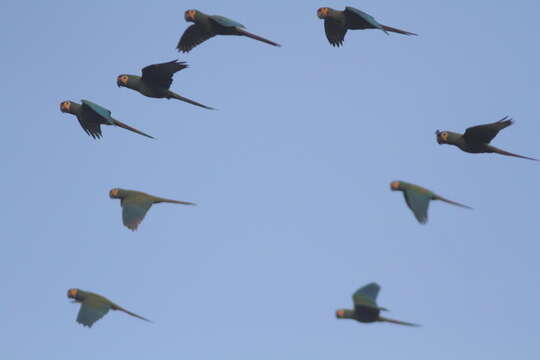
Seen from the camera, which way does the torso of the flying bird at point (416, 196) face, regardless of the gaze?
to the viewer's left

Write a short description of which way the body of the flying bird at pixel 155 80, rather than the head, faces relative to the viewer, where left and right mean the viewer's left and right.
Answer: facing to the left of the viewer

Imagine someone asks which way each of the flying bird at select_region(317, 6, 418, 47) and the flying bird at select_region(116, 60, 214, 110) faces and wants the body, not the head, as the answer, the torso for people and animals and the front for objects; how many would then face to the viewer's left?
2

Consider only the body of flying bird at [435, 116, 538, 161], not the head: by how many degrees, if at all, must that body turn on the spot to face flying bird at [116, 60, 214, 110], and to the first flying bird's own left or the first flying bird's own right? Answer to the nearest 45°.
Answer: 0° — it already faces it

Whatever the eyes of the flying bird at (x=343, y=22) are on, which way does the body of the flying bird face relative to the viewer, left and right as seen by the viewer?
facing to the left of the viewer

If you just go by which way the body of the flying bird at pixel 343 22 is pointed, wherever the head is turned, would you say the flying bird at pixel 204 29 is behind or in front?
in front

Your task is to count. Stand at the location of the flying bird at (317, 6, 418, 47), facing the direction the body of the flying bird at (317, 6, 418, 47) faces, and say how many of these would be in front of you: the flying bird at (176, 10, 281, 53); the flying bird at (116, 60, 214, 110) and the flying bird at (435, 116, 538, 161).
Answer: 2

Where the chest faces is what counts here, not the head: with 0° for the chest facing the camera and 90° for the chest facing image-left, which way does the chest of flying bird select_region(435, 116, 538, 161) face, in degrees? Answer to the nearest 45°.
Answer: approximately 90°

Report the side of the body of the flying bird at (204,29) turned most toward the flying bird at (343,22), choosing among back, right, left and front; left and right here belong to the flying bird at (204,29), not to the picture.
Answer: back
